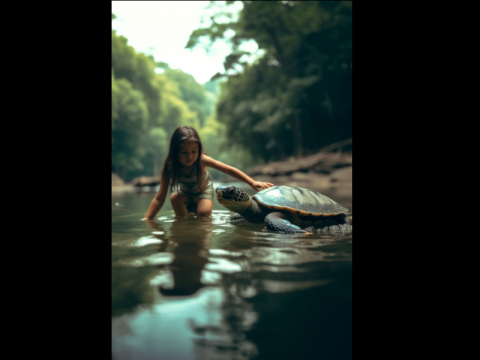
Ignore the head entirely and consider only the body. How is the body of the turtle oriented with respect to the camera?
to the viewer's left

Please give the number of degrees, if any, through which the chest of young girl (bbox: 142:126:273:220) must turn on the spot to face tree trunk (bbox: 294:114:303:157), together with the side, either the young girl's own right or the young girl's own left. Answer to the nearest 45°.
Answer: approximately 180°

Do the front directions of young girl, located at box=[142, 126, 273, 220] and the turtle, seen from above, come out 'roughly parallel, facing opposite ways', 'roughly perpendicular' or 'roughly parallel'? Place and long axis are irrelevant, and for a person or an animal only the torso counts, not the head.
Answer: roughly perpendicular

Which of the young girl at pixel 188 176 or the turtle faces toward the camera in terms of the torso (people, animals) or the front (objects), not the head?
the young girl

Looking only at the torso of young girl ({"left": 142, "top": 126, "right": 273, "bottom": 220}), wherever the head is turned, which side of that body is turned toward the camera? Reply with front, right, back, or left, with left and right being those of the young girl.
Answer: front

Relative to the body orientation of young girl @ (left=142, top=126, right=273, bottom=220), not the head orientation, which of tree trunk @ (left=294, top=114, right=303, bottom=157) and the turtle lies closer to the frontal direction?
the turtle

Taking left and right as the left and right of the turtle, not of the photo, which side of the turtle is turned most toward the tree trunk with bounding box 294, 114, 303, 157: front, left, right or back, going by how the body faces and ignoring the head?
right

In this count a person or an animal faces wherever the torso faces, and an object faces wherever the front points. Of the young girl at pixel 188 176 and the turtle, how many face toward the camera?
1

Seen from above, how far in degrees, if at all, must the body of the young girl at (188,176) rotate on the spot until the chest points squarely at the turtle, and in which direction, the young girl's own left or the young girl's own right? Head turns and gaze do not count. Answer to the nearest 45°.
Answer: approximately 45° to the young girl's own left

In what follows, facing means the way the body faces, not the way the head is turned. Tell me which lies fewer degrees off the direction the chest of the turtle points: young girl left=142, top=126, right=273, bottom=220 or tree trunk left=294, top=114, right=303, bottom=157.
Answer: the young girl
